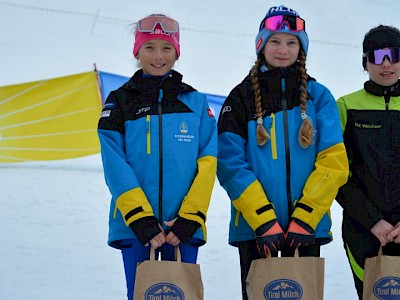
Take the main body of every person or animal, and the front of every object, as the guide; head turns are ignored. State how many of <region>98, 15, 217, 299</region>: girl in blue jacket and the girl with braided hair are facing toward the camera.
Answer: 2

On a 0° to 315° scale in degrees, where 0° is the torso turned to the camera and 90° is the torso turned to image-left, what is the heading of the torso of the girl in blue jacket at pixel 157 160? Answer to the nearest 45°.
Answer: approximately 0°

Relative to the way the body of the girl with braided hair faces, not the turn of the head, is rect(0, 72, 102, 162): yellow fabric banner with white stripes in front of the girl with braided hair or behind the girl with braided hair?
behind

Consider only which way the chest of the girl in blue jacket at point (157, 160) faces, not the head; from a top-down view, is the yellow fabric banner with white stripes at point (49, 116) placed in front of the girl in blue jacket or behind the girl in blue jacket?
behind
